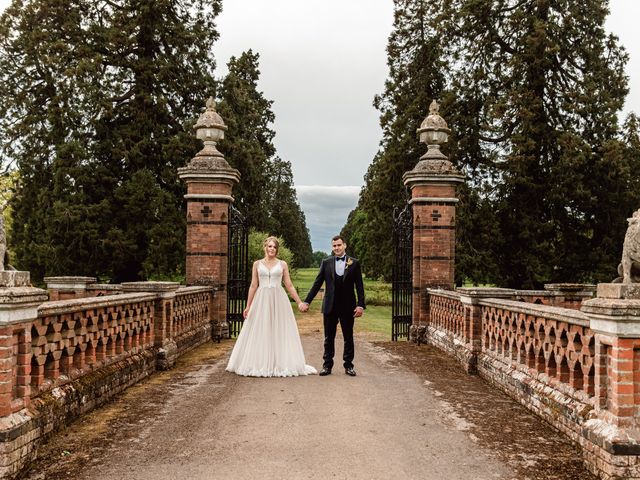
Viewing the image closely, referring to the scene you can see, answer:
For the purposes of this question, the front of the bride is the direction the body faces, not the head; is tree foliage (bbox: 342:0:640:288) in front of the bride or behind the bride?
behind

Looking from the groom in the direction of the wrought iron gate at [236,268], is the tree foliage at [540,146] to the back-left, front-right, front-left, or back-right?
front-right

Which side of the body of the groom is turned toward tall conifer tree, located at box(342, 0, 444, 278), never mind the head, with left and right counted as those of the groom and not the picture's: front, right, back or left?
back

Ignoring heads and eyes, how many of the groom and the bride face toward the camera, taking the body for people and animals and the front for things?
2

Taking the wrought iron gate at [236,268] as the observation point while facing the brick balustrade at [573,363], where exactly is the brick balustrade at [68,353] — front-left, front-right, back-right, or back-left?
front-right

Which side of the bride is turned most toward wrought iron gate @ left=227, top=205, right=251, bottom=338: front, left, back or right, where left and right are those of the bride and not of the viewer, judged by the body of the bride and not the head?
back

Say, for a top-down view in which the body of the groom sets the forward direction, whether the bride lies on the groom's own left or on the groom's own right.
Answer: on the groom's own right

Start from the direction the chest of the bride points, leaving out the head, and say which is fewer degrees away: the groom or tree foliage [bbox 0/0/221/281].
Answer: the groom

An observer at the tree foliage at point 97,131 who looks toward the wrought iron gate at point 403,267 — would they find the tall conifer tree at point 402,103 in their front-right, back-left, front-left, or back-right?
front-left

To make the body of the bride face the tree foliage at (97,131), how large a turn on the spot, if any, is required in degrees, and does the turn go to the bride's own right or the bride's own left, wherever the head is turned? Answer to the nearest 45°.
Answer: approximately 135° to the bride's own right

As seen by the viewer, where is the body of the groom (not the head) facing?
toward the camera

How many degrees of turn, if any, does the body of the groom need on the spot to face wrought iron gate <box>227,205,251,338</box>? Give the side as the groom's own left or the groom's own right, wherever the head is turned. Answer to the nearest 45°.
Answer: approximately 135° to the groom's own right
